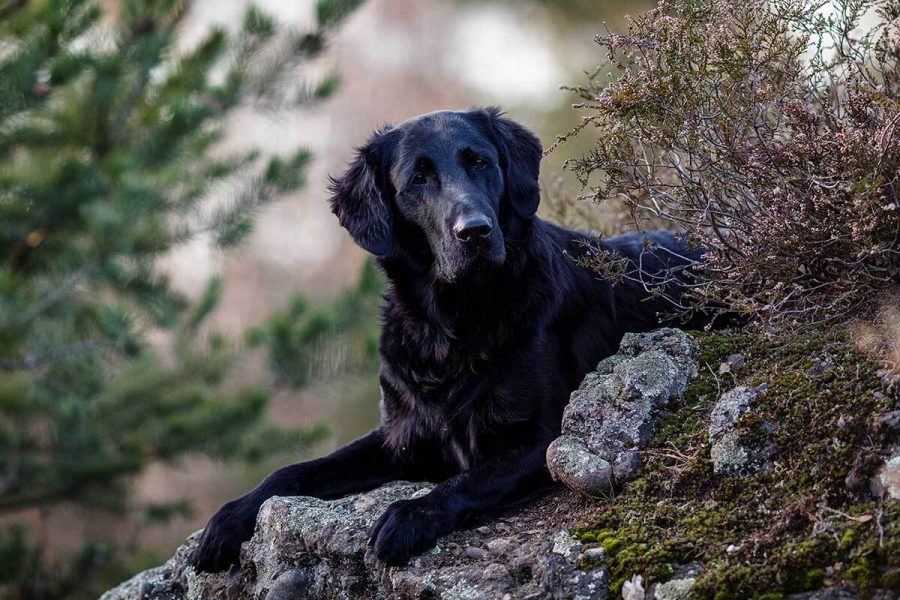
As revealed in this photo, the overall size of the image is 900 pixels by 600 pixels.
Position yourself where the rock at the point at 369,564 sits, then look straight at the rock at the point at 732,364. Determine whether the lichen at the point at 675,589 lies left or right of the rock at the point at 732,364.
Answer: right

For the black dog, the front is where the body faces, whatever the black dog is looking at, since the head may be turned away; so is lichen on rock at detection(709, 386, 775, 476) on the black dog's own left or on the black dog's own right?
on the black dog's own left

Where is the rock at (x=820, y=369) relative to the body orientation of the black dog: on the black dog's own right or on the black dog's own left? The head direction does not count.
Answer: on the black dog's own left

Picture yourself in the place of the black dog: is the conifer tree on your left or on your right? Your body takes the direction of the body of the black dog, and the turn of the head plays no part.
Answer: on your right

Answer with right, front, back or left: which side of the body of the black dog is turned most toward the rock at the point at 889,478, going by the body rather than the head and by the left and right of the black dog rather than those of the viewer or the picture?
left

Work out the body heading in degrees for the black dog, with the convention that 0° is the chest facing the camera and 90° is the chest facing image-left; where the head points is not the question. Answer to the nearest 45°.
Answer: approximately 45°

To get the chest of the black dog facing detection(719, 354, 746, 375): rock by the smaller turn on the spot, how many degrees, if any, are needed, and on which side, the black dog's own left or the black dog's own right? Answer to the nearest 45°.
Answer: approximately 90° to the black dog's own left

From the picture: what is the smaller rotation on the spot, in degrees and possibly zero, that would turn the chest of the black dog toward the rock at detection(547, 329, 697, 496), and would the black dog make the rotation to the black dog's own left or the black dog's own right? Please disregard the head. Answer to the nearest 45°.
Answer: approximately 90° to the black dog's own left
